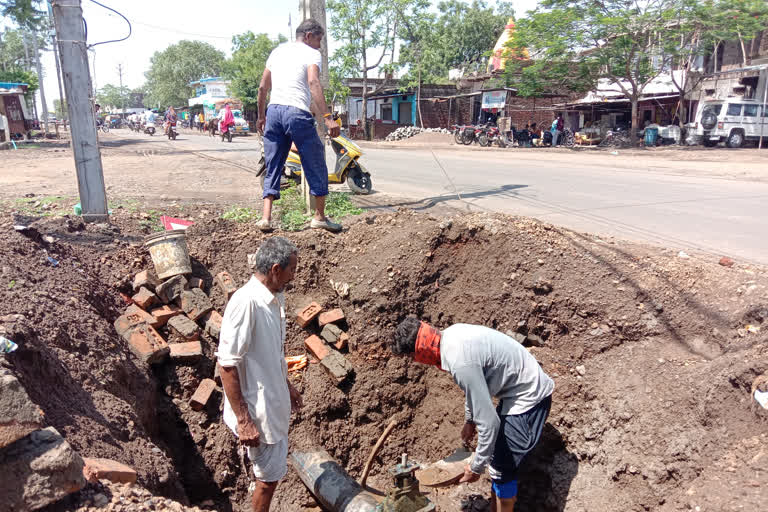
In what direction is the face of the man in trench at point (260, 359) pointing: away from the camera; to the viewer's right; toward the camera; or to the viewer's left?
to the viewer's right

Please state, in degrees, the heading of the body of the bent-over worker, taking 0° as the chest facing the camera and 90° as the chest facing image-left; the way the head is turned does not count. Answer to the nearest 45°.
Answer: approximately 90°

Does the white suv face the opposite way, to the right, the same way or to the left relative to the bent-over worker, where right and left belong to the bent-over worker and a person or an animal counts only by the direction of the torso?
the opposite way

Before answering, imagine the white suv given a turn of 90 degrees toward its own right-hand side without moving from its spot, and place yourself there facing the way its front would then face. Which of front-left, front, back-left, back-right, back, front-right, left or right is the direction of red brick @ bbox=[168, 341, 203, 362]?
front-right

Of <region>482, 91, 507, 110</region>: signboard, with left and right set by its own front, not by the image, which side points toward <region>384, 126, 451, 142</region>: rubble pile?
right

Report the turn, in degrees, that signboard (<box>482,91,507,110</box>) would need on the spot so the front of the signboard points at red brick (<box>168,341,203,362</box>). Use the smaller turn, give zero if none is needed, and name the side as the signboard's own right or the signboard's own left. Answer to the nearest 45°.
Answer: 0° — it already faces it

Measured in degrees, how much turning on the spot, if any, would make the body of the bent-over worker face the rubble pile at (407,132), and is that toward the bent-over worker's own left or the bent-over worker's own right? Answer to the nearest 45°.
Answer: approximately 90° to the bent-over worker's own right

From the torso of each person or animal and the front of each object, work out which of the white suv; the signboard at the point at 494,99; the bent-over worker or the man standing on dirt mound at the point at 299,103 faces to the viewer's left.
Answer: the bent-over worker

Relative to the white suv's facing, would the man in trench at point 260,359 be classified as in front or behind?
behind

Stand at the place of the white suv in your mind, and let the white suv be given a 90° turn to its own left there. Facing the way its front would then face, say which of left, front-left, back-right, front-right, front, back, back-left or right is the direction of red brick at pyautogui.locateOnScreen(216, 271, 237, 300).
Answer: back-left

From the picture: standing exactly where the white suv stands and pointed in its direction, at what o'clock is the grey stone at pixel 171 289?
The grey stone is roughly at 5 o'clock from the white suv.

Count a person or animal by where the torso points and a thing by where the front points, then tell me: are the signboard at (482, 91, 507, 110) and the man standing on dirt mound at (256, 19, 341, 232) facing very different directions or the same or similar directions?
very different directions

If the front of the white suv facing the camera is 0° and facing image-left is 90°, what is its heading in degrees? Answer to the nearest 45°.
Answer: approximately 225°
